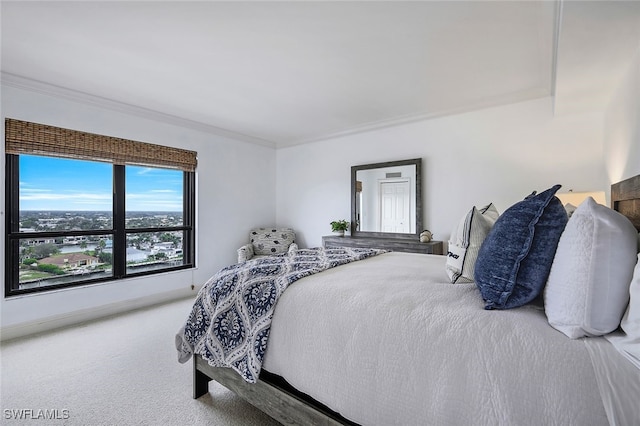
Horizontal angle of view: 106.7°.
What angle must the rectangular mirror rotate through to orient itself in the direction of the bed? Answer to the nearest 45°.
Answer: approximately 45° to its left

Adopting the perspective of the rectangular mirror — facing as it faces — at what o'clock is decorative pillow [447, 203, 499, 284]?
The decorative pillow is roughly at 10 o'clock from the rectangular mirror.

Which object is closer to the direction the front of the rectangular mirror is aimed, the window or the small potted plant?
the window

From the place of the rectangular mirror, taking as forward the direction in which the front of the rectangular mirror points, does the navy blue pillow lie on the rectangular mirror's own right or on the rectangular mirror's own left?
on the rectangular mirror's own left

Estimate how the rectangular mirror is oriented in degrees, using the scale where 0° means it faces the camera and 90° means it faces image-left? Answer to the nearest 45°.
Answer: approximately 45°

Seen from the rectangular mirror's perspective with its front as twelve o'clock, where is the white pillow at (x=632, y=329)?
The white pillow is roughly at 10 o'clock from the rectangular mirror.

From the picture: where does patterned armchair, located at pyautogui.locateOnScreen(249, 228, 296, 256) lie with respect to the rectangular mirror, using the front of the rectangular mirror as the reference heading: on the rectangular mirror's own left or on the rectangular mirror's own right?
on the rectangular mirror's own right
